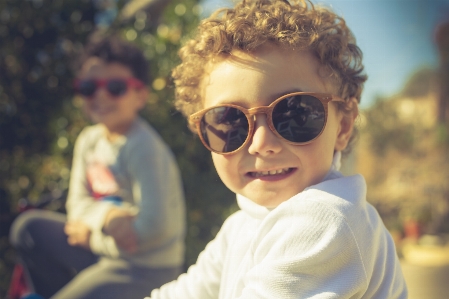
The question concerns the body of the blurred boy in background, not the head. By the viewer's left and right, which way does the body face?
facing the viewer and to the left of the viewer
